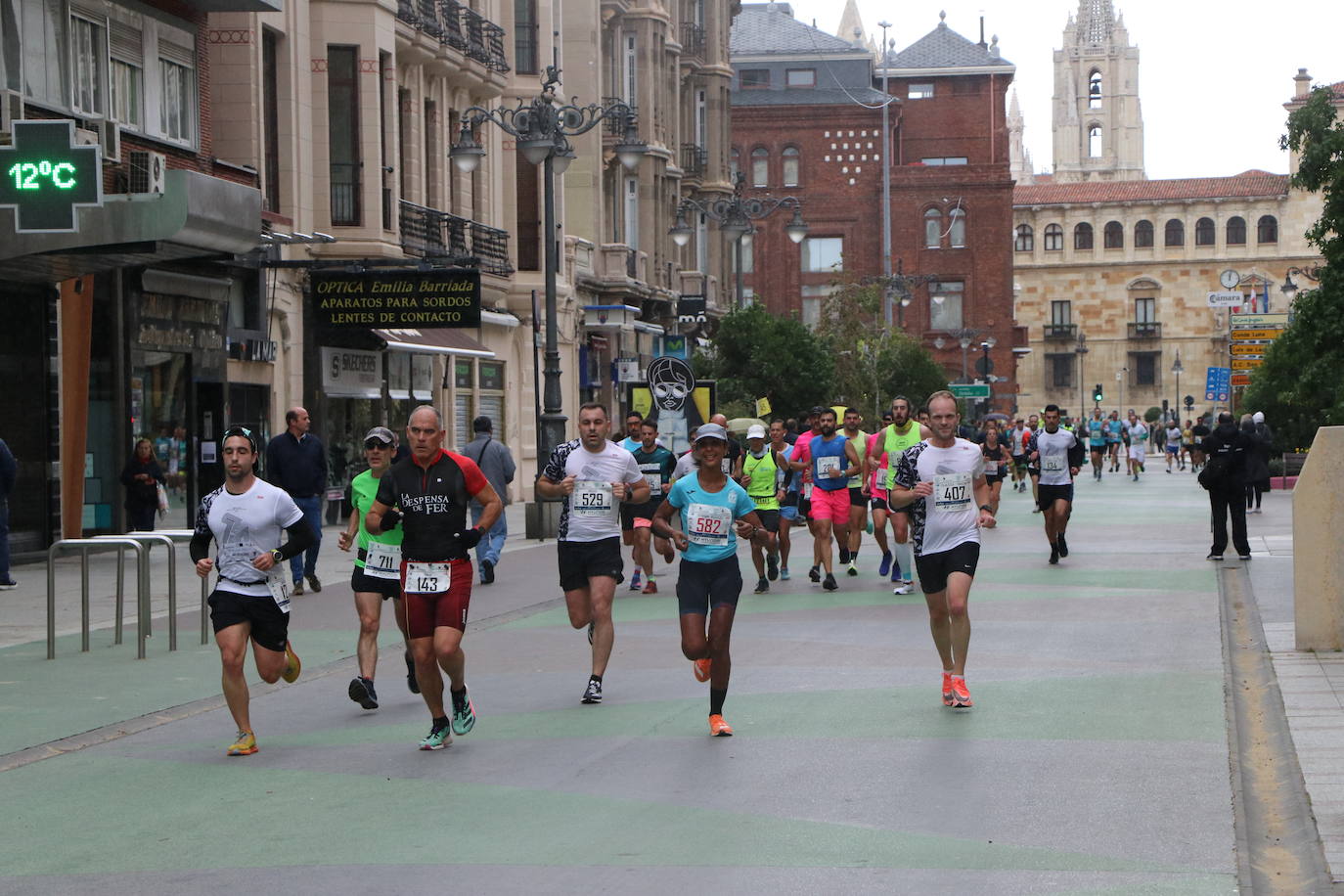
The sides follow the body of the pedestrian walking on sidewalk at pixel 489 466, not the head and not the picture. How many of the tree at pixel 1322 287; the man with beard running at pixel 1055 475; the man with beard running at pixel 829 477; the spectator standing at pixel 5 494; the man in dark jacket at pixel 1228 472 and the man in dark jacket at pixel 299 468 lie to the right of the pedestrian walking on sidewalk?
4

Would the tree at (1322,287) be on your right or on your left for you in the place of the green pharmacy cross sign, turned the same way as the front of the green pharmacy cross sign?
on your left

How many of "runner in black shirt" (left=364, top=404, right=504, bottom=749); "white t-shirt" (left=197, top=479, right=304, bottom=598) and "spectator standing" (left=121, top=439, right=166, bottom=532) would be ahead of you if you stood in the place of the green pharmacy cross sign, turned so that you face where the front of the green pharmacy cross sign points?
2
